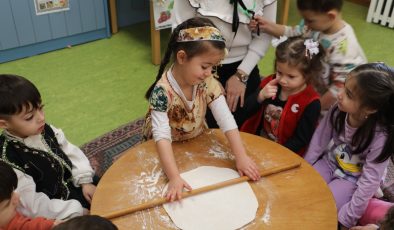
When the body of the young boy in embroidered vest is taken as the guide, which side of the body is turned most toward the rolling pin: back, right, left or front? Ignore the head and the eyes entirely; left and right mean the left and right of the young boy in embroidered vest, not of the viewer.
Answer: front

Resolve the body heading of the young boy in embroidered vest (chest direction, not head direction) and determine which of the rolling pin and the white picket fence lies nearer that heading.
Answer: the rolling pin

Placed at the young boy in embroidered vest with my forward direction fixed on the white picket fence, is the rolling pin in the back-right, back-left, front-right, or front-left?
front-right

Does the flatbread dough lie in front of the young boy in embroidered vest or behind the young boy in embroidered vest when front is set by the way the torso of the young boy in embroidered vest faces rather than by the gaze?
in front

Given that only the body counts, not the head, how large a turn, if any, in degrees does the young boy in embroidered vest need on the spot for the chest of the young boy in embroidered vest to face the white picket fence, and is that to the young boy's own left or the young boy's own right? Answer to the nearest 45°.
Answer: approximately 90° to the young boy's own left

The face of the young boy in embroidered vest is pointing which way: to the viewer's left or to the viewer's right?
to the viewer's right

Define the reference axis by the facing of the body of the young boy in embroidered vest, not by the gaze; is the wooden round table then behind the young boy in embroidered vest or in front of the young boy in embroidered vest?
in front

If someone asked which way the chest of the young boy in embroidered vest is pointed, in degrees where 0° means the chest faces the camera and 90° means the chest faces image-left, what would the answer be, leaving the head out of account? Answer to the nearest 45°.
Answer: approximately 315°

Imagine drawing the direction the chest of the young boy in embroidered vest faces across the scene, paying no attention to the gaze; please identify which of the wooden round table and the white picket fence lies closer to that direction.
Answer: the wooden round table

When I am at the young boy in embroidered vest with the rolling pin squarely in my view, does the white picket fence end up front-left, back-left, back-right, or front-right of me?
front-left
